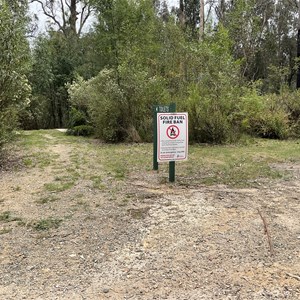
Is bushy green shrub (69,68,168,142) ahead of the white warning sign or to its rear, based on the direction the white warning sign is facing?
to the rear

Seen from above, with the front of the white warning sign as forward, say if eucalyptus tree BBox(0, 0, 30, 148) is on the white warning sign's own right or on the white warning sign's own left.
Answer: on the white warning sign's own right

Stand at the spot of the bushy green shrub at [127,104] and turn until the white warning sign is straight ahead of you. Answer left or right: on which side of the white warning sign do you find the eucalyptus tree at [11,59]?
right

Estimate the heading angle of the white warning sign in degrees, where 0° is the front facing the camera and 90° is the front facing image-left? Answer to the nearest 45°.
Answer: approximately 0°

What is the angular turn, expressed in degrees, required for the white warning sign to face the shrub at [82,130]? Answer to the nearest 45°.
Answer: approximately 135° to its right
